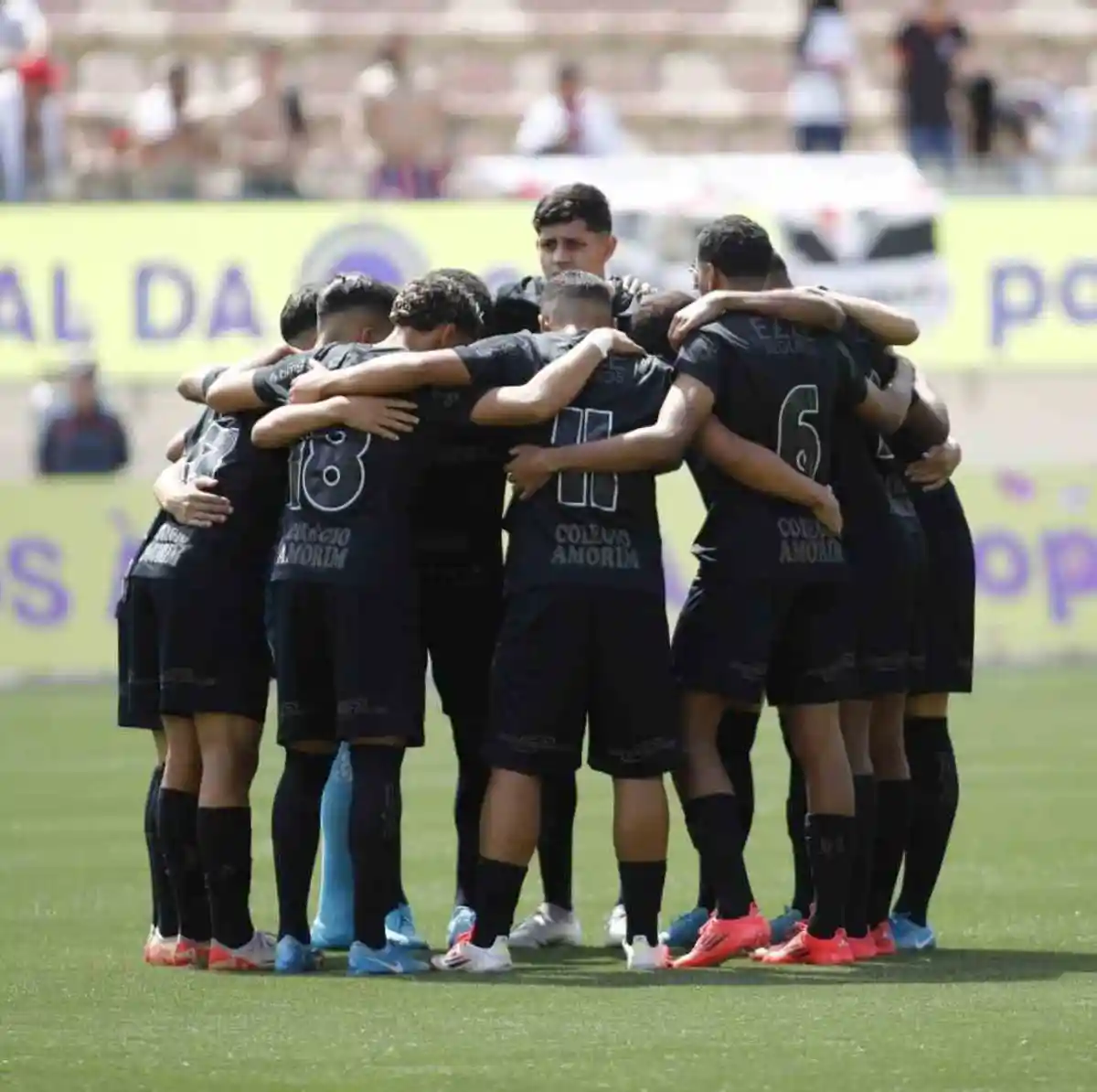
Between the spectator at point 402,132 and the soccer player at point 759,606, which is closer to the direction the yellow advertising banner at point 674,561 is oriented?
the soccer player

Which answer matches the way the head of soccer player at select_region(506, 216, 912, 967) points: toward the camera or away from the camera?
away from the camera

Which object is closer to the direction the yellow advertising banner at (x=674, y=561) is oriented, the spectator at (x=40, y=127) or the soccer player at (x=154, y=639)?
the soccer player

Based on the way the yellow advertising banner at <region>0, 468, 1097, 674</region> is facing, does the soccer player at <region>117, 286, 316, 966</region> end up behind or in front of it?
in front

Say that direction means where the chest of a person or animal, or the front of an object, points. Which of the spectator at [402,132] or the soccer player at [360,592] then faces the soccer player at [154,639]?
the spectator

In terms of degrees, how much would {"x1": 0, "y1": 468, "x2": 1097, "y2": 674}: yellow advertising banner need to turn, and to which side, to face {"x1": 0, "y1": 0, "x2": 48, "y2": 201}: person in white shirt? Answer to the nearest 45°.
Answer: approximately 135° to its right

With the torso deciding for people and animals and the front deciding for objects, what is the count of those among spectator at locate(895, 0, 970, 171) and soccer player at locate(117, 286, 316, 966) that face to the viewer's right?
1

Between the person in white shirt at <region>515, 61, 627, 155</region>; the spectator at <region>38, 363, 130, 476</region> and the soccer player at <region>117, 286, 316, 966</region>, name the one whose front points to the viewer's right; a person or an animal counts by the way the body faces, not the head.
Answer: the soccer player

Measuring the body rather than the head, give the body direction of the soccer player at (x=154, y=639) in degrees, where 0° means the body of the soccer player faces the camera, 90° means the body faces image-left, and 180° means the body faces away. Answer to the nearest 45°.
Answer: approximately 270°

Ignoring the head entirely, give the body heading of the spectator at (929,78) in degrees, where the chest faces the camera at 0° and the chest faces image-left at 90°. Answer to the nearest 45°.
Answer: approximately 0°

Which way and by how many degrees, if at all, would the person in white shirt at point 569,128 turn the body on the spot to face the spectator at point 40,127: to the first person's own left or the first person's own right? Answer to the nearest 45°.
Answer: approximately 90° to the first person's own right

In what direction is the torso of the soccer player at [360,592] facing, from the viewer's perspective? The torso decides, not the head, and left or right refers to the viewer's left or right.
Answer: facing away from the viewer and to the right of the viewer
